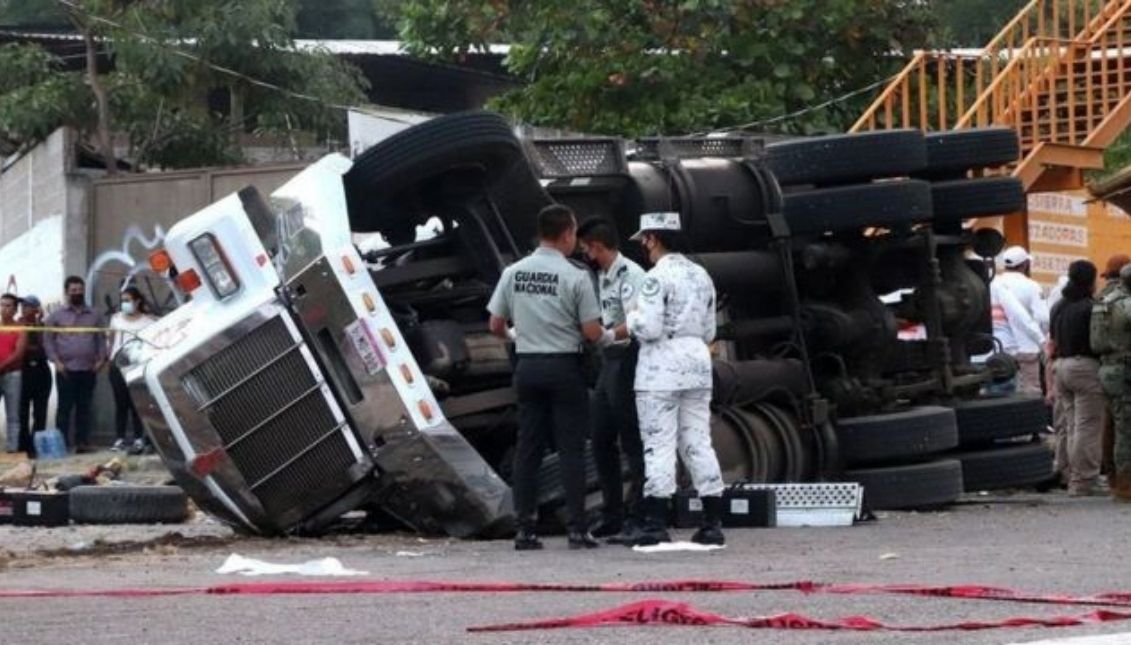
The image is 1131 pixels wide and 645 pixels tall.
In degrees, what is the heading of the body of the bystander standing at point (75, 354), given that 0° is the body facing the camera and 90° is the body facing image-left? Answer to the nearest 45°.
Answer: approximately 0°

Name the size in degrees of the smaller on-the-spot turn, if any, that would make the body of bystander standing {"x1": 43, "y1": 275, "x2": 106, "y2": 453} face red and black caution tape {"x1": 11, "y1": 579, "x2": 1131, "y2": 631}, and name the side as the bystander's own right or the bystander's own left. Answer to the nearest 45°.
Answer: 0° — they already face it

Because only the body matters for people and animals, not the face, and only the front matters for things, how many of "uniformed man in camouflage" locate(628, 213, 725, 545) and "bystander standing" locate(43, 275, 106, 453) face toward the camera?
1

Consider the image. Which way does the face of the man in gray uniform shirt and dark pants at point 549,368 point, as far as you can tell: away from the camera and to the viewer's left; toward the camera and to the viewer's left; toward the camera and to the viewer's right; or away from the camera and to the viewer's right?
away from the camera and to the viewer's right

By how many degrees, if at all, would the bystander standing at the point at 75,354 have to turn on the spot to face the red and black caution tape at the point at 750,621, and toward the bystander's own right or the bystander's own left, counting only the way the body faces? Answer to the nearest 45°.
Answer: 0° — they already face it

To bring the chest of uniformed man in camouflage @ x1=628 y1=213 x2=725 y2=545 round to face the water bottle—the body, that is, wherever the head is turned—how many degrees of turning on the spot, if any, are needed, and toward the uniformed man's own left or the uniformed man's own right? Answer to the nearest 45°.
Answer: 0° — they already face it

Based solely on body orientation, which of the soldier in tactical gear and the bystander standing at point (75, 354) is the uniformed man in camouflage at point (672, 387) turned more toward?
the bystander standing

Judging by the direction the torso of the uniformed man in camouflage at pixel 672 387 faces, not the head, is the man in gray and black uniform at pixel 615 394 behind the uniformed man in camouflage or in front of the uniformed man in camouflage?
in front

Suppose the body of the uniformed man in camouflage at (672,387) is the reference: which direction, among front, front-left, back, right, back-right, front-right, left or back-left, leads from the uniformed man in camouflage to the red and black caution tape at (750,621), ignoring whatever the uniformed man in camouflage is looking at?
back-left
